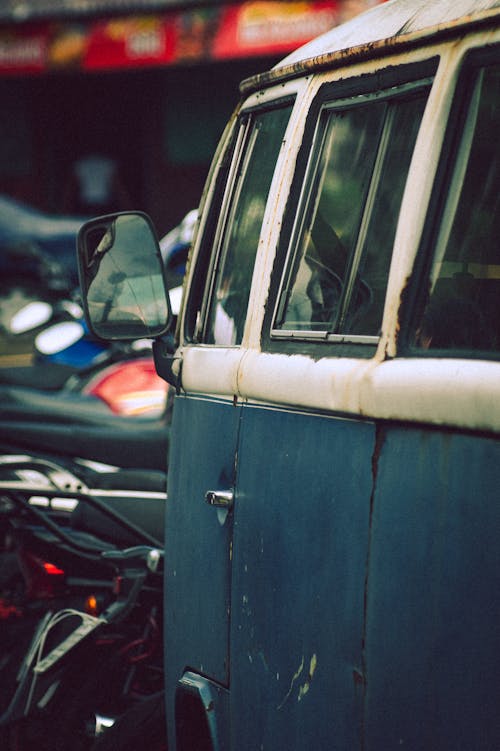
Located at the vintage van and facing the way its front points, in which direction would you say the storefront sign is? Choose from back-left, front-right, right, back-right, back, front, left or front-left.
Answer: front-right

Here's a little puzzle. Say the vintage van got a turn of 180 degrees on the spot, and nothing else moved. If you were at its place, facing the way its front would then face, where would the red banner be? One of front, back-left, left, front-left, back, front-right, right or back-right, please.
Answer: back-left

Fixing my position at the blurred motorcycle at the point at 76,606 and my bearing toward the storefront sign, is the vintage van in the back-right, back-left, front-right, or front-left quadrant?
back-right

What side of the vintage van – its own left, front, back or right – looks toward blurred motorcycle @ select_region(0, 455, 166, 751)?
front

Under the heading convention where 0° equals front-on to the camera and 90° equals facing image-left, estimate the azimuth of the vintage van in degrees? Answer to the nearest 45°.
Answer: approximately 135°
